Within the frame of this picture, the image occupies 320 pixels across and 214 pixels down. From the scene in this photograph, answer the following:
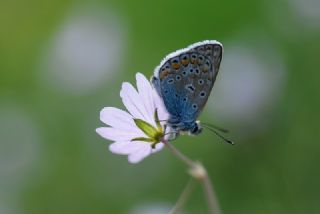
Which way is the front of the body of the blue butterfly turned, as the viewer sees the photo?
to the viewer's right
